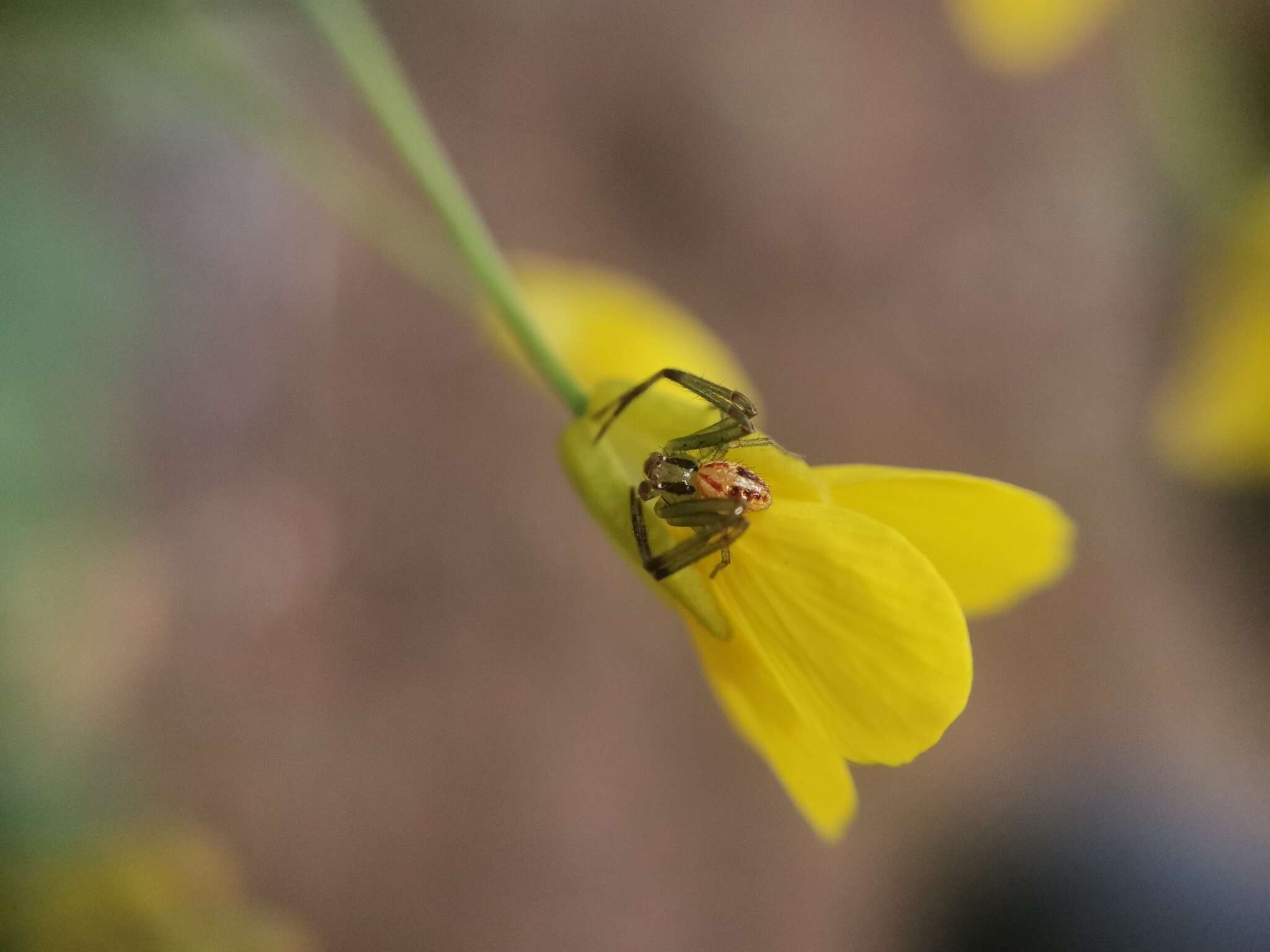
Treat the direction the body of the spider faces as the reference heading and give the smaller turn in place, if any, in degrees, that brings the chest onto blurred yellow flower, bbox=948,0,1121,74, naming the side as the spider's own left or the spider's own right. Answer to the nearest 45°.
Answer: approximately 135° to the spider's own right

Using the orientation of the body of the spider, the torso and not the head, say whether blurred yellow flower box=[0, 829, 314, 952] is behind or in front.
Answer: in front

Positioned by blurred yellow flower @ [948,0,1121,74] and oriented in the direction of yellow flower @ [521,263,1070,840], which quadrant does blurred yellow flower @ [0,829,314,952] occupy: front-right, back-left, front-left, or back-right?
front-right

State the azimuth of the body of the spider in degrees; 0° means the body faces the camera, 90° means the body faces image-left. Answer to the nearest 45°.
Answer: approximately 90°
